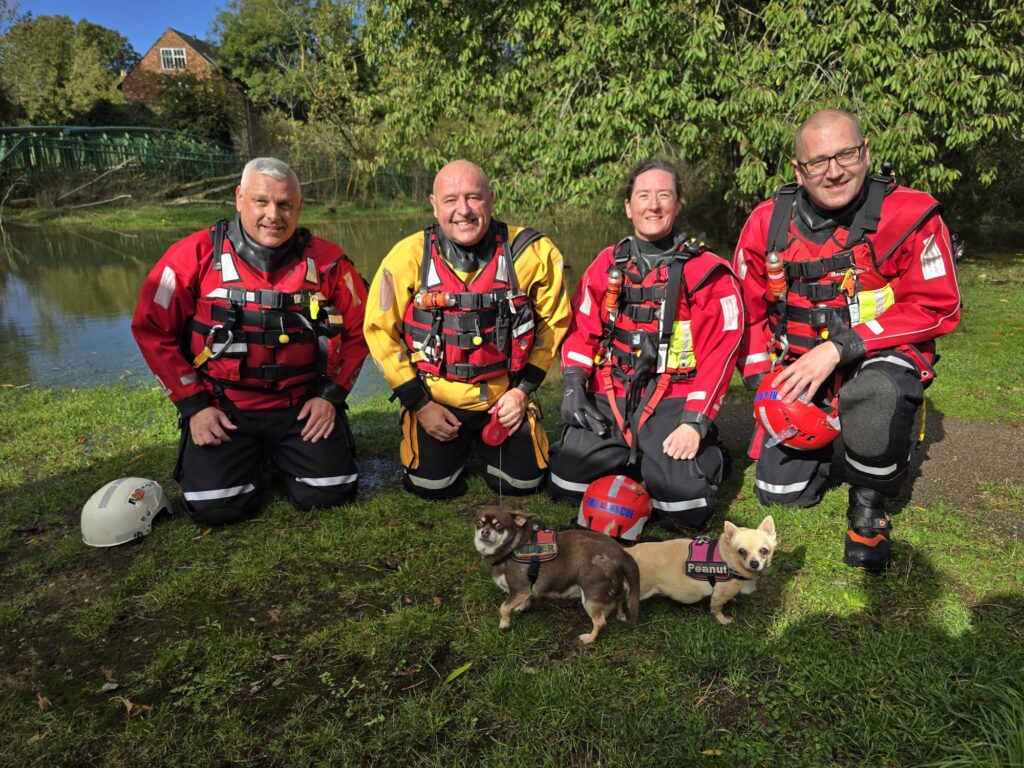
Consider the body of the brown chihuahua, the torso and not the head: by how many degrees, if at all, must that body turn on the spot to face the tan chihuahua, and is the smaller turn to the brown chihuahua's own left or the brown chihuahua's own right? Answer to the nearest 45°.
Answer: approximately 180°

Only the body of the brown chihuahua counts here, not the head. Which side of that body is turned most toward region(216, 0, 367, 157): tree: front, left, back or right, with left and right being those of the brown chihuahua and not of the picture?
right

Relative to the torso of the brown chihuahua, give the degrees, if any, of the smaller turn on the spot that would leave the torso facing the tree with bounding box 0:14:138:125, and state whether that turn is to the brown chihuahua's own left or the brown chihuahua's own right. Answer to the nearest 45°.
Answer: approximately 45° to the brown chihuahua's own right

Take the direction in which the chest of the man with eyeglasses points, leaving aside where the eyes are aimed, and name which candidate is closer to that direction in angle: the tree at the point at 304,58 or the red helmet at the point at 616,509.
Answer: the red helmet

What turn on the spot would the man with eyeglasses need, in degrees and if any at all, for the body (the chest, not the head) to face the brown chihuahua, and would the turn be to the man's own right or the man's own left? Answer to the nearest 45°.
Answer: approximately 45° to the man's own right

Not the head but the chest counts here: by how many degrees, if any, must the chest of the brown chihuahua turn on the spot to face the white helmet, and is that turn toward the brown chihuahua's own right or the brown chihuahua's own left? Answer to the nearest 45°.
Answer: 0° — it already faces it

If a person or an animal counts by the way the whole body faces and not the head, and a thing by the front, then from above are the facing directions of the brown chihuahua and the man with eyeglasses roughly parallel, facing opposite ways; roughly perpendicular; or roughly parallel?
roughly perpendicular

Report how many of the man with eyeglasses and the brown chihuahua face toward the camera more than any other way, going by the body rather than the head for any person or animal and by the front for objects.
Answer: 1

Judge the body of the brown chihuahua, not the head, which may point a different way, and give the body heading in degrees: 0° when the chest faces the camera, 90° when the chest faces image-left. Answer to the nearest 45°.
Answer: approximately 90°

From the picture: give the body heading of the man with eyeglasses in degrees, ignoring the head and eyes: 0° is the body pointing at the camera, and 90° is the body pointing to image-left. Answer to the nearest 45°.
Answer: approximately 0°
